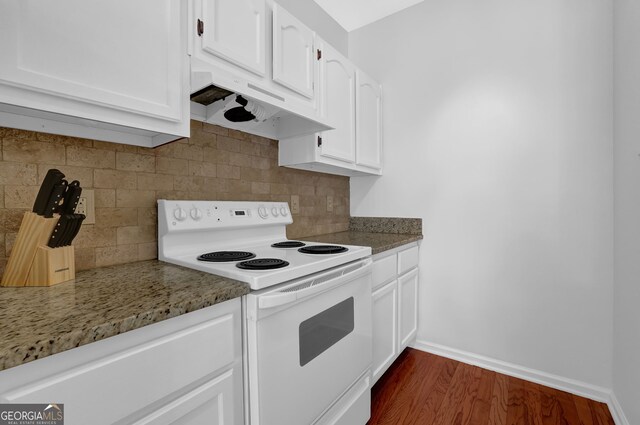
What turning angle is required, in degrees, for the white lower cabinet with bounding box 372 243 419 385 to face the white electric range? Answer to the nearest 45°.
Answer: approximately 90° to its right

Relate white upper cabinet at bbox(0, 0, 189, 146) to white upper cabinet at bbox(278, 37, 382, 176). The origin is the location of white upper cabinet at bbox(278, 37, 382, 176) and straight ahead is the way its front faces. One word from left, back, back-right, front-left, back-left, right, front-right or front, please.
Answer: right

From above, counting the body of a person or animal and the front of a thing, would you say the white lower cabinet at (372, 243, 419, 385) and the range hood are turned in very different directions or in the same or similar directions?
same or similar directions

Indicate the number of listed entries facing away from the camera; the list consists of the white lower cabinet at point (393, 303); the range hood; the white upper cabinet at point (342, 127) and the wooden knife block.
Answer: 0

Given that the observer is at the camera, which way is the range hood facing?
facing the viewer and to the right of the viewer

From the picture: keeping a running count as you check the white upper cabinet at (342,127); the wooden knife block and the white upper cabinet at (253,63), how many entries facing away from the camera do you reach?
0

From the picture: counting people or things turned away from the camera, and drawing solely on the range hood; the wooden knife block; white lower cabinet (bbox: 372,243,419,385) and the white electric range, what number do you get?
0

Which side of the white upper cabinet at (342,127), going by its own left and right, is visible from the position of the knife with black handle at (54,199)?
right

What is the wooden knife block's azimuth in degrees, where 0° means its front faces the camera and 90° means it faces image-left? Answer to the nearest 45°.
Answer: approximately 315°

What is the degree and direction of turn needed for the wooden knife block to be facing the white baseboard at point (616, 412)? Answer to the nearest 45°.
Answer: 0° — it already faces it

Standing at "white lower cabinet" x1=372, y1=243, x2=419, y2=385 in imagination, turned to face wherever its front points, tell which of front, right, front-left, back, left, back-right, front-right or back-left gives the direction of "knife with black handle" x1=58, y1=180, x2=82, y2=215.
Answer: right

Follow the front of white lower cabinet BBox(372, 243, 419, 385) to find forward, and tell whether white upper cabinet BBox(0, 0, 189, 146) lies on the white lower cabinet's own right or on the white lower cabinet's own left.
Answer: on the white lower cabinet's own right

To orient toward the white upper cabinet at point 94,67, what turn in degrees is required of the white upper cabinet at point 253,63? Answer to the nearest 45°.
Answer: approximately 90° to its right

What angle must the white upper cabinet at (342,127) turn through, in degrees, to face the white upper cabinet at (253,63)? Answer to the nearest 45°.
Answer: approximately 90° to its right

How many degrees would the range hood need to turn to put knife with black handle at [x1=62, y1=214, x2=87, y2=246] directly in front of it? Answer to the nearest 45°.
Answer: approximately 90° to its right

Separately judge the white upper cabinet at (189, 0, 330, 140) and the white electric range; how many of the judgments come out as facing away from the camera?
0

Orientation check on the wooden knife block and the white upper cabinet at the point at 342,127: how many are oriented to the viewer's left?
0
